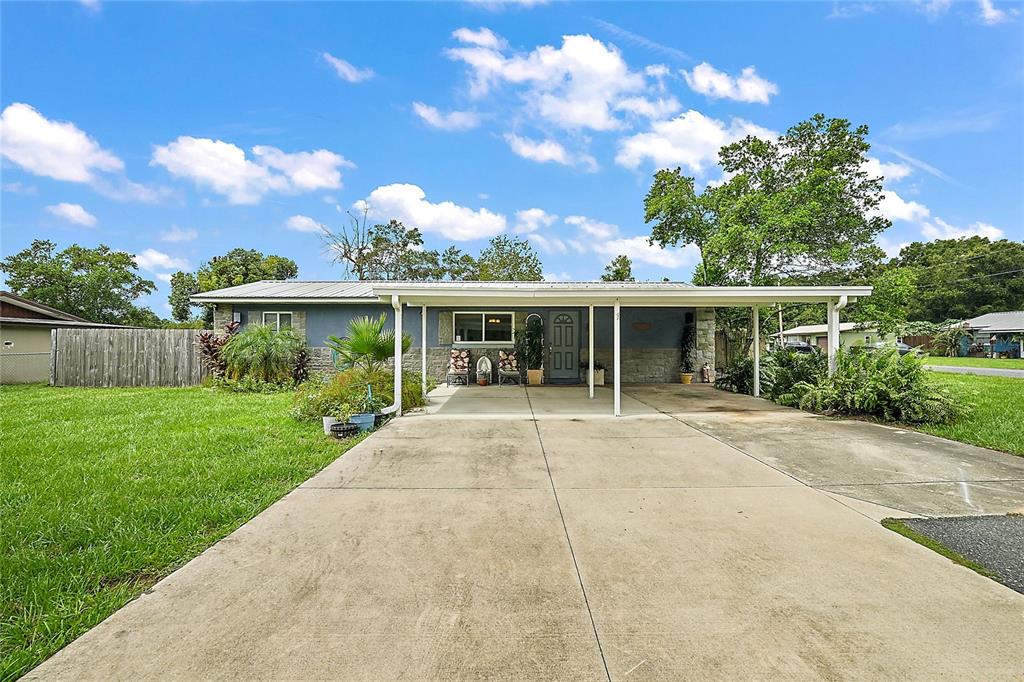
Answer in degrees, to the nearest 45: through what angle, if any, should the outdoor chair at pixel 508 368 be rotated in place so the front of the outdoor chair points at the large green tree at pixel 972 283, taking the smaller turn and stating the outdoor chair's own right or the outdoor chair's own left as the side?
approximately 135° to the outdoor chair's own left

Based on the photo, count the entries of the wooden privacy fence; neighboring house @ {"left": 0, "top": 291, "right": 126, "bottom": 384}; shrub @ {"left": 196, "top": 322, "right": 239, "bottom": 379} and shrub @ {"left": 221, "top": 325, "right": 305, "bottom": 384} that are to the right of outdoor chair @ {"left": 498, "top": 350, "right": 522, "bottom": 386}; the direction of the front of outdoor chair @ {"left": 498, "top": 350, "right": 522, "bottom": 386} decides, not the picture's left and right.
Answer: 4

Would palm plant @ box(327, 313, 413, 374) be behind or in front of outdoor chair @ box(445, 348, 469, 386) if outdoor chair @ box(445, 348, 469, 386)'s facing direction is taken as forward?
in front

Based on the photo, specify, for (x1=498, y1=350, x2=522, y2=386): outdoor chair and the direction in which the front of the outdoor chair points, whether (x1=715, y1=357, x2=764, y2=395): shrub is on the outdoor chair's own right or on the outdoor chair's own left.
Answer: on the outdoor chair's own left

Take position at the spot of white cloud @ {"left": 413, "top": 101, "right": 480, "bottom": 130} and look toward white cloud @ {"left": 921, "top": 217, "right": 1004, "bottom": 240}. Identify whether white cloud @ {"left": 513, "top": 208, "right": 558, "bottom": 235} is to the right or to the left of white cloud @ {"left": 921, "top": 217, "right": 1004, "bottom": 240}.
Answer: left

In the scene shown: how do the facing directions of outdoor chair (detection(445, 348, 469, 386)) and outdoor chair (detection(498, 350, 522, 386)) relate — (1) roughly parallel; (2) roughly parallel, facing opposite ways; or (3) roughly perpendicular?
roughly parallel

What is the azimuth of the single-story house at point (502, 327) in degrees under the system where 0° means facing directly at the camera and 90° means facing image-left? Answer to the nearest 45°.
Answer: approximately 0°

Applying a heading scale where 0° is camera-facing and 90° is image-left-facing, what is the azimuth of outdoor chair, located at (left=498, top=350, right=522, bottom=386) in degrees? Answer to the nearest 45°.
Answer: approximately 0°

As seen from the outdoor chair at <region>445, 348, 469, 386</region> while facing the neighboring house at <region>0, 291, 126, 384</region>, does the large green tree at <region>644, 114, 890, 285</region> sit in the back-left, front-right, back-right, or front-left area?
back-right

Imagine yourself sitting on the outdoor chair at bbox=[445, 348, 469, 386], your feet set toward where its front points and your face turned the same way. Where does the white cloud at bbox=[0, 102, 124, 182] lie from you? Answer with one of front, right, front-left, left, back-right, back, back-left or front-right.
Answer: right

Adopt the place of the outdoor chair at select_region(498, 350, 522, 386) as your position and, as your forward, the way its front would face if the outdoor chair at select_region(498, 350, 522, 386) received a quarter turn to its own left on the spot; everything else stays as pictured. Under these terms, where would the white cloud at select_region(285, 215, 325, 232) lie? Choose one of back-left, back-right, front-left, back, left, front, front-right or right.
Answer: back-left

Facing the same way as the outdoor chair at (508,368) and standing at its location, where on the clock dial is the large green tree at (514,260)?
The large green tree is roughly at 6 o'clock from the outdoor chair.

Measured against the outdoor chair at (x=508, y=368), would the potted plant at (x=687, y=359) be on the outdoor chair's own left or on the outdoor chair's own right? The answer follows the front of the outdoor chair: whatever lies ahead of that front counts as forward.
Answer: on the outdoor chair's own left

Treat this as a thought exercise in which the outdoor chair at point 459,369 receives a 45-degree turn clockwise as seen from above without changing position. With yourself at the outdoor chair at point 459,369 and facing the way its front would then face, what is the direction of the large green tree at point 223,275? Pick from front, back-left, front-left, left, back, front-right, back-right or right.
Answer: right

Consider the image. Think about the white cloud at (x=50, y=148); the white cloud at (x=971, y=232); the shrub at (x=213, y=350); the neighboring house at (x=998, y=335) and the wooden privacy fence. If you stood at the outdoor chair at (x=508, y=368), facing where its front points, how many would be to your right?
3

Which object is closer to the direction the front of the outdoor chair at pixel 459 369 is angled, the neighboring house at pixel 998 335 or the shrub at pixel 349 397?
the shrub

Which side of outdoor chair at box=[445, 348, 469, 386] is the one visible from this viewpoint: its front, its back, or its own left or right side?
front

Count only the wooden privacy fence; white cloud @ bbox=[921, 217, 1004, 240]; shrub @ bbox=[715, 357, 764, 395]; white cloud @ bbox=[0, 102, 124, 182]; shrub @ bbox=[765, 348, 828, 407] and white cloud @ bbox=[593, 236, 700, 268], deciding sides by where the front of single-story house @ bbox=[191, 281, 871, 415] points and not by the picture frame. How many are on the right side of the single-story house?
2

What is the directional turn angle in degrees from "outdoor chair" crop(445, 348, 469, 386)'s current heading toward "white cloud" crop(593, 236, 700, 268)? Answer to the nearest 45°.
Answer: approximately 135° to its left
